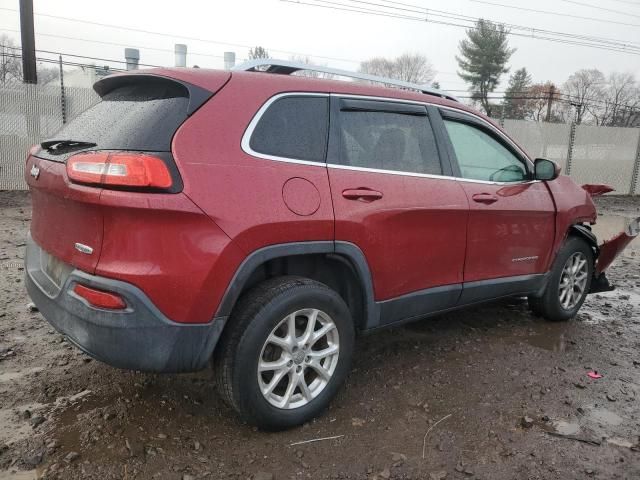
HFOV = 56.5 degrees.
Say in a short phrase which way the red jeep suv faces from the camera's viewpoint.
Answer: facing away from the viewer and to the right of the viewer

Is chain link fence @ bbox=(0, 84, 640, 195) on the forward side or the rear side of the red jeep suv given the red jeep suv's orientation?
on the forward side

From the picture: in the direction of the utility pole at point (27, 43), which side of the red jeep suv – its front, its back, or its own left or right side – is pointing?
left

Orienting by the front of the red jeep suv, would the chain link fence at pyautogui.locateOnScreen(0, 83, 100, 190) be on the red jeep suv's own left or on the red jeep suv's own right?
on the red jeep suv's own left
